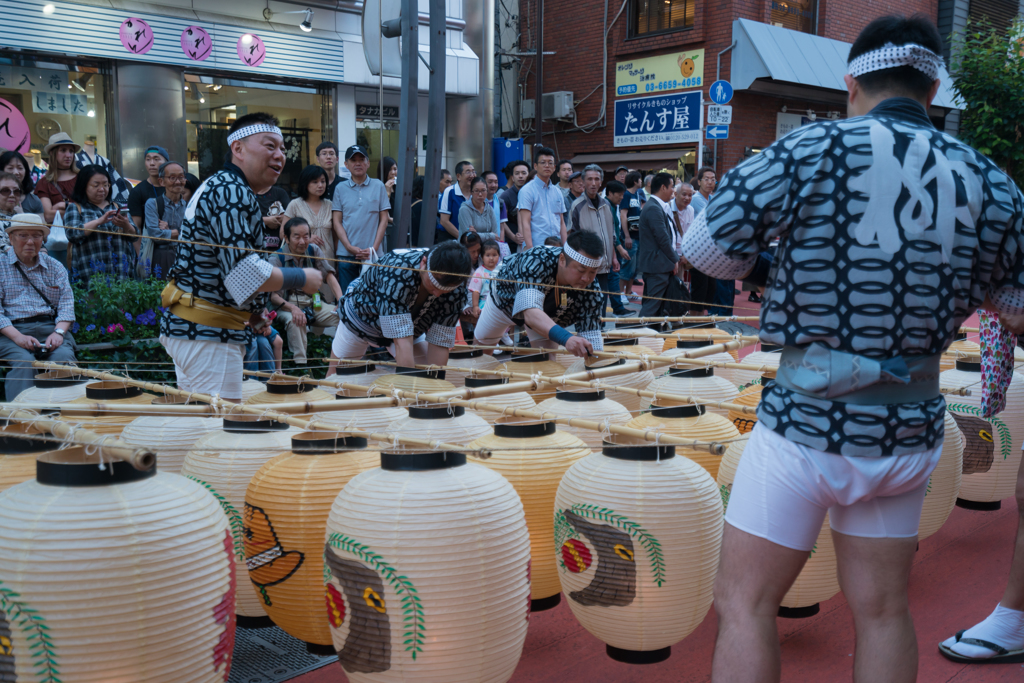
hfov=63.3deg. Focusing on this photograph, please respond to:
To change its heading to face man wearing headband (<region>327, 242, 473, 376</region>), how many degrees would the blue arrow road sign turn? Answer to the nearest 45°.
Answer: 0° — it already faces them

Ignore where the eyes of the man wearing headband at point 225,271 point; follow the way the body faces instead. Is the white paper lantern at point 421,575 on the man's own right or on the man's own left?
on the man's own right

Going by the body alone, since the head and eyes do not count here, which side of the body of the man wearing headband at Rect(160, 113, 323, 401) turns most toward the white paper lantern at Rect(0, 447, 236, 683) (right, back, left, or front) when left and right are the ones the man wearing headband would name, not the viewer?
right

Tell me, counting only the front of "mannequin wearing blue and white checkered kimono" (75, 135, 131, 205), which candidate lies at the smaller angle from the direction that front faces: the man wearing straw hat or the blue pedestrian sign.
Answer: the man wearing straw hat

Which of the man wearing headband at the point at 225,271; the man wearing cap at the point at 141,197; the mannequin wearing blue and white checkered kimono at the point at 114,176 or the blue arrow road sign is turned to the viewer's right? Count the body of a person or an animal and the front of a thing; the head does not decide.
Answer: the man wearing headband

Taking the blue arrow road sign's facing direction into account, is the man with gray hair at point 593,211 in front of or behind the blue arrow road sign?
in front

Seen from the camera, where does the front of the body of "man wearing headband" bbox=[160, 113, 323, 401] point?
to the viewer's right

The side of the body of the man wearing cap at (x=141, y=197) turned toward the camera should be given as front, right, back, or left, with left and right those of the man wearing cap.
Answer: front

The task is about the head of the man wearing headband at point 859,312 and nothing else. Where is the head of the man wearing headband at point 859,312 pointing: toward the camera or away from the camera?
away from the camera

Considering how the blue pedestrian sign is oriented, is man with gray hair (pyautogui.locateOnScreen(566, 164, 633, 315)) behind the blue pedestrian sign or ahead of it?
ahead

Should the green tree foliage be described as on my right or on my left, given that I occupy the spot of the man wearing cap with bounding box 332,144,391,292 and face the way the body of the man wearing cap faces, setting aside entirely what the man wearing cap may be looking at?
on my left
